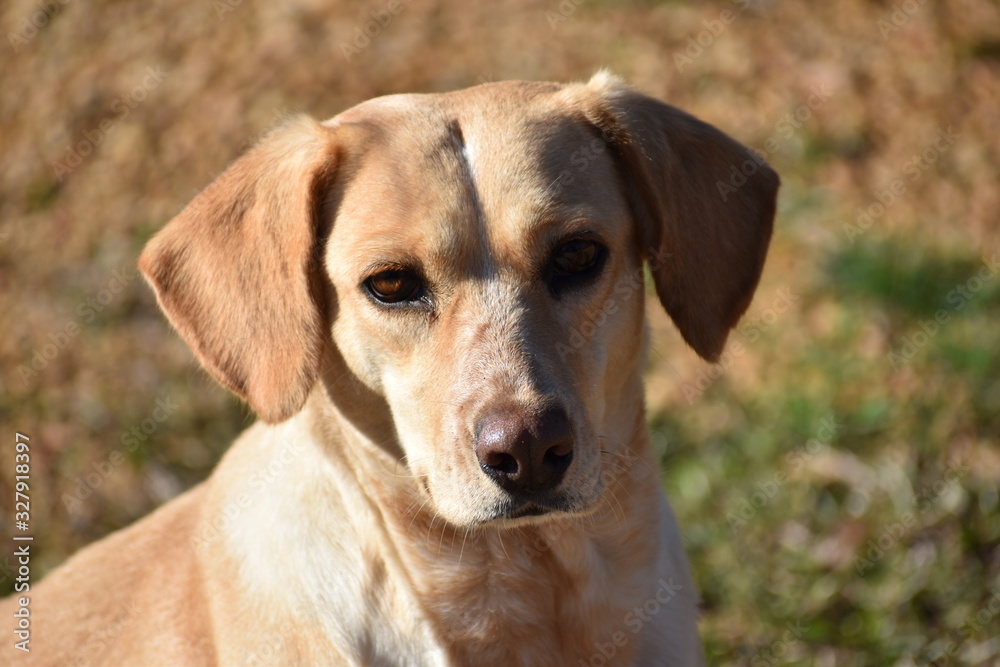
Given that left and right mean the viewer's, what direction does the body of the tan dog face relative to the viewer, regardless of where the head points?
facing the viewer and to the right of the viewer
